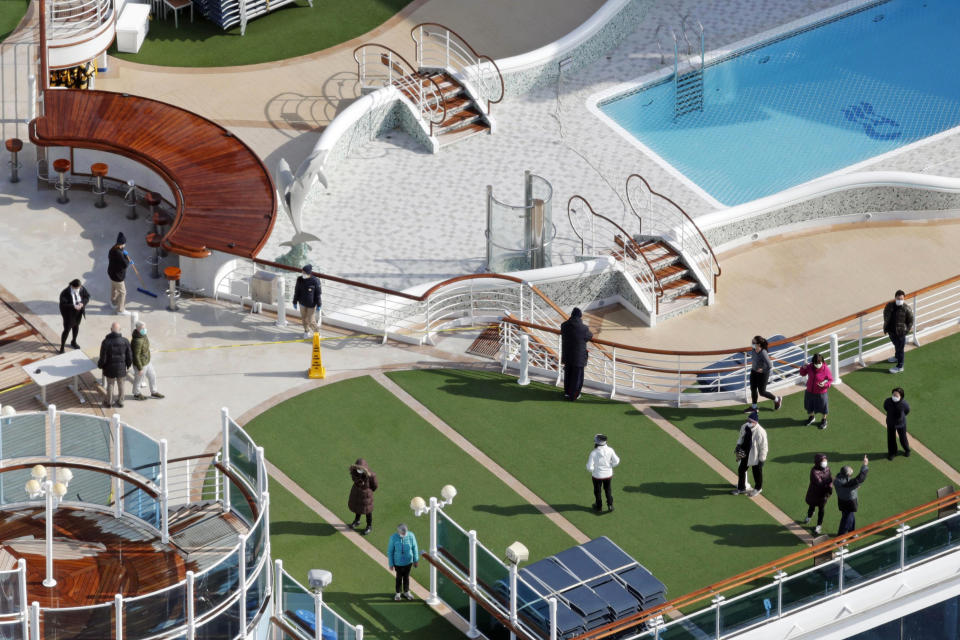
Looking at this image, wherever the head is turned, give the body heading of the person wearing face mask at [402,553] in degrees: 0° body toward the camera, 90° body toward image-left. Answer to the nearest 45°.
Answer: approximately 0°

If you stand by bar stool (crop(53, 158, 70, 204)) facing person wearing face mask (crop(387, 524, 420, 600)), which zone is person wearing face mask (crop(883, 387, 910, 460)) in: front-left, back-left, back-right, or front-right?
front-left

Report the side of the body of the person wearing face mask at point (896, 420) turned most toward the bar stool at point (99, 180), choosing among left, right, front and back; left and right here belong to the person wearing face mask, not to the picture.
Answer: right

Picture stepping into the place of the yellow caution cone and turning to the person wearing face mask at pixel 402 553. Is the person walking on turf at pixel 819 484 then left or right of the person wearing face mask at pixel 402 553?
left

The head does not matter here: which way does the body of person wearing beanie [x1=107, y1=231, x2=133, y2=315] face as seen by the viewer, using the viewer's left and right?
facing to the right of the viewer

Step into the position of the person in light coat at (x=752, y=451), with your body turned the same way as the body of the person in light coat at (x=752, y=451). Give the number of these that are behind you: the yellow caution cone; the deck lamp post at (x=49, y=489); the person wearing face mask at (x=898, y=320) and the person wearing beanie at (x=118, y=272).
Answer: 1

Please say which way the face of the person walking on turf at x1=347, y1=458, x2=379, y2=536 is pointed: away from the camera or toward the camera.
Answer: toward the camera

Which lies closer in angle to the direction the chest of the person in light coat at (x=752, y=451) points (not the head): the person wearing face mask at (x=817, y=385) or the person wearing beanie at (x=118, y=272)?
the person wearing beanie

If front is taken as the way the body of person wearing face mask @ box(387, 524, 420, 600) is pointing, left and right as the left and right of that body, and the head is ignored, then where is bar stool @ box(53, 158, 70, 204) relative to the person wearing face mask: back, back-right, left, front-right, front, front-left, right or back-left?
back-right

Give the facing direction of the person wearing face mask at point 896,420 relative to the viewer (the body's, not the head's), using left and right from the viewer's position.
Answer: facing the viewer

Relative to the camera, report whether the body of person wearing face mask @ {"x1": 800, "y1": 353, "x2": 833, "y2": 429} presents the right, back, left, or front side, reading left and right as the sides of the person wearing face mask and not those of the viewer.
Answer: front

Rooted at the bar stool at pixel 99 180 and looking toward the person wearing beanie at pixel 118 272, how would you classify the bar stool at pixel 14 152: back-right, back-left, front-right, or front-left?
back-right

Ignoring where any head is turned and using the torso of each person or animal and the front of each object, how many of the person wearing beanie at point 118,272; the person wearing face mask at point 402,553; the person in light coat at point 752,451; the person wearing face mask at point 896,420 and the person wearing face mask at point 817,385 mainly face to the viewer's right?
1
